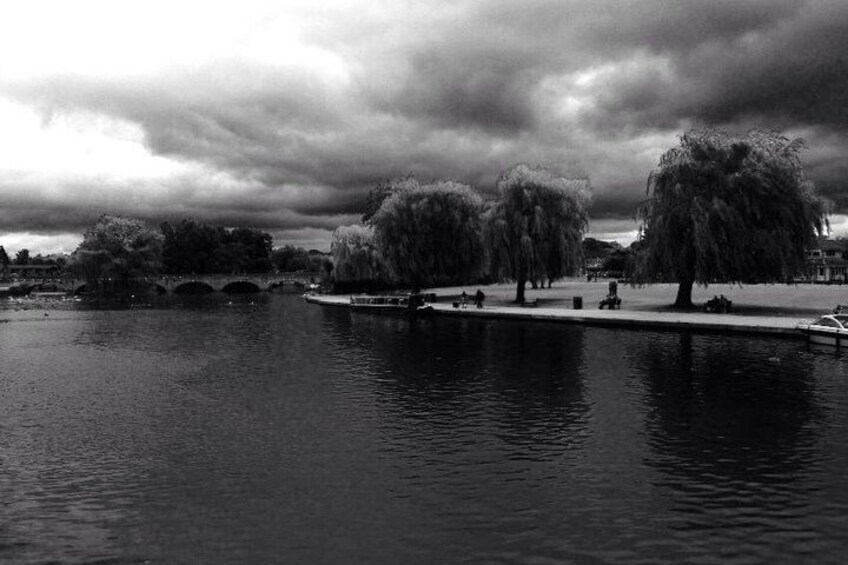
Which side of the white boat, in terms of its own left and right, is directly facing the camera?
left

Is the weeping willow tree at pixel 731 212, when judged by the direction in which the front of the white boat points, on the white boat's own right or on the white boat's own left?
on the white boat's own right
